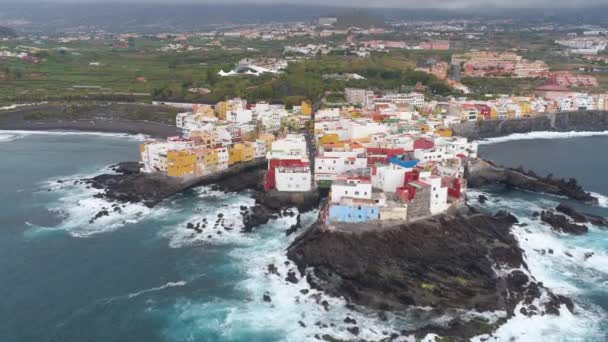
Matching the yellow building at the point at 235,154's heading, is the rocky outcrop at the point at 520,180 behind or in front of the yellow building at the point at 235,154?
in front

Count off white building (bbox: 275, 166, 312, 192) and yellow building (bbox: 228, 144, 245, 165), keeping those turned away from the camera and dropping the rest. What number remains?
0

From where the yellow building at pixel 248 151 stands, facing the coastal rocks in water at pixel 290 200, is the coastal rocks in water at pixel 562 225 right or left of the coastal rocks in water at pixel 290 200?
left

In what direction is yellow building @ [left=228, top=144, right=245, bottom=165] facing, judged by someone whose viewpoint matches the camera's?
facing the viewer and to the right of the viewer

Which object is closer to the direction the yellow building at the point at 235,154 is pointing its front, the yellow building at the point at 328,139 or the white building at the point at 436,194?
the white building

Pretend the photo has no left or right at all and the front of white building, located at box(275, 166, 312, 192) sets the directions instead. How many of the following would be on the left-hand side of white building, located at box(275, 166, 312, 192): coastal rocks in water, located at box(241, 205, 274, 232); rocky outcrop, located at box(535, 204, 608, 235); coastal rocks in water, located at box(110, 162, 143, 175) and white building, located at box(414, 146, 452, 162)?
2

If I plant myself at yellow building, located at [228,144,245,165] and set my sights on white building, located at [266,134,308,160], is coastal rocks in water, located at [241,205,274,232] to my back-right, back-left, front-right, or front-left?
front-right

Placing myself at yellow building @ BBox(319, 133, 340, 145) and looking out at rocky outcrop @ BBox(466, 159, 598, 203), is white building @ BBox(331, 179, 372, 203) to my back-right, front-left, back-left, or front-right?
front-right

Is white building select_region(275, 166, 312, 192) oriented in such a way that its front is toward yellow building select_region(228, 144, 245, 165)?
no

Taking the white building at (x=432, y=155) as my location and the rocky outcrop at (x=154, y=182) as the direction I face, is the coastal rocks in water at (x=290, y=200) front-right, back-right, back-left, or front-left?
front-left

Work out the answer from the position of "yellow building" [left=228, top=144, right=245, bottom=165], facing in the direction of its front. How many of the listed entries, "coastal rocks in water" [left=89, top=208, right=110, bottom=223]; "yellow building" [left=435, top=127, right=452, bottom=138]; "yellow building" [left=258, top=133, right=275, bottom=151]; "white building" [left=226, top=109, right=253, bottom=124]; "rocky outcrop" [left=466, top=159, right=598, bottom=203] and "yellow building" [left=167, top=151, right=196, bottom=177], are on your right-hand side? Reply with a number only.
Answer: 2

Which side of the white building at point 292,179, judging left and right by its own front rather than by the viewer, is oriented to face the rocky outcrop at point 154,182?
right

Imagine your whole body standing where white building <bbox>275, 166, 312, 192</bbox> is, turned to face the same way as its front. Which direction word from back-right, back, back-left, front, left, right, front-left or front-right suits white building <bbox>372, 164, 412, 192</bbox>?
front-left

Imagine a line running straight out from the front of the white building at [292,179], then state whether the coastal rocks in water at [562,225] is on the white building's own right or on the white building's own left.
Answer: on the white building's own left

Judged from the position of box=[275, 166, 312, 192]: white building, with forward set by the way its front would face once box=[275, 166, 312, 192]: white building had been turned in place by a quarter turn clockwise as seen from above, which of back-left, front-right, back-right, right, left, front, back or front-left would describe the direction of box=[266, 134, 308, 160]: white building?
right

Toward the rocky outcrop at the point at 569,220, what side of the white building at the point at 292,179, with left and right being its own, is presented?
left

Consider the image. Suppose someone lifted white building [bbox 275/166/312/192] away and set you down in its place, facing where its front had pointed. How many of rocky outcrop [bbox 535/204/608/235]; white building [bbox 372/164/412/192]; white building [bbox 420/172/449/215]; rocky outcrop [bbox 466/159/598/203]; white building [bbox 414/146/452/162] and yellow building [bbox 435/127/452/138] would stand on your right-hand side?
0

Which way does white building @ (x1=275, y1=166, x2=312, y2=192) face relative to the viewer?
toward the camera
